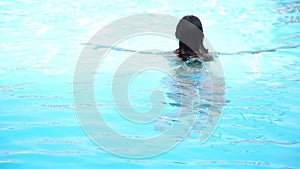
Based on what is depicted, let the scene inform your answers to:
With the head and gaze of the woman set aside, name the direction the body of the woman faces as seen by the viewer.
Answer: away from the camera

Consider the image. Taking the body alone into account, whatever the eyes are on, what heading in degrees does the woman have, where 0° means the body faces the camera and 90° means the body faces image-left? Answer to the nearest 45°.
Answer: approximately 180°
